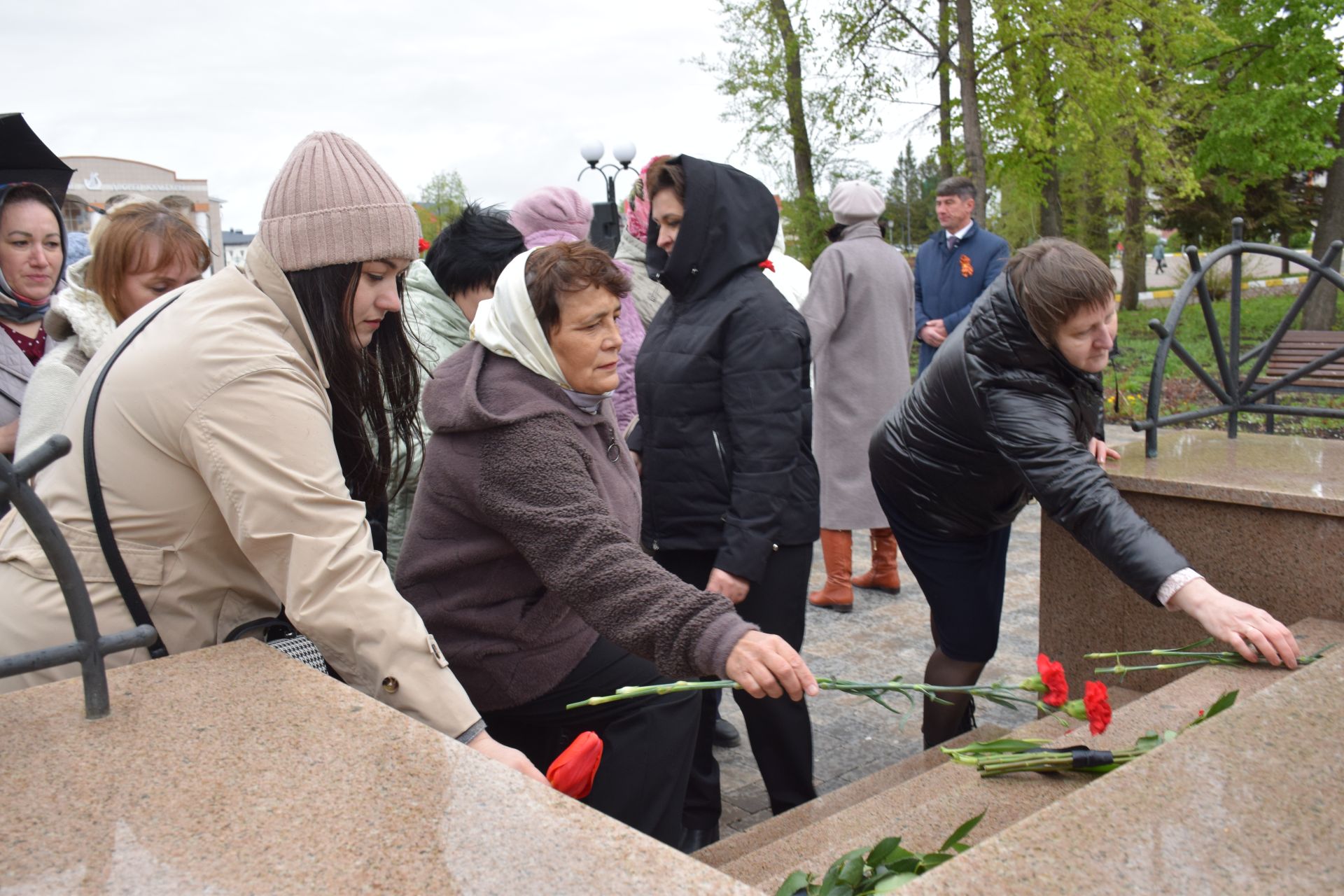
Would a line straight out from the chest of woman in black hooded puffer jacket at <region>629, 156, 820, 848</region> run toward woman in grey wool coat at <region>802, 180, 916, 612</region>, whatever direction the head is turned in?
no

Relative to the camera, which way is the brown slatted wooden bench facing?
toward the camera

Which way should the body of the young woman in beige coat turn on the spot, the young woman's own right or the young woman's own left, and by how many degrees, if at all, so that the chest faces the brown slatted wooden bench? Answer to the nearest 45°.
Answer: approximately 45° to the young woman's own left

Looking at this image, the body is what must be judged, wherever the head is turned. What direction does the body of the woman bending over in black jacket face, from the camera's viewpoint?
to the viewer's right

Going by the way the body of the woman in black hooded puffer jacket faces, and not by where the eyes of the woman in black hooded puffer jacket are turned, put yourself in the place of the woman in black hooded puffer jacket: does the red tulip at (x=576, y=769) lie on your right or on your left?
on your left

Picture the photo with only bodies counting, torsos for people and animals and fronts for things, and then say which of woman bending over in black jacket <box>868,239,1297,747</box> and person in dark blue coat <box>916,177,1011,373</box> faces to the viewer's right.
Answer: the woman bending over in black jacket

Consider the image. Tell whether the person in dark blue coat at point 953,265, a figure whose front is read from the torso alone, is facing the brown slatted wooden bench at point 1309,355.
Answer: no

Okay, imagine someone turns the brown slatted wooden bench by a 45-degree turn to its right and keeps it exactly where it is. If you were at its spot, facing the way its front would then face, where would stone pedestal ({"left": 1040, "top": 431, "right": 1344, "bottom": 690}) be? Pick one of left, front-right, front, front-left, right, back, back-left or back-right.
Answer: front-left

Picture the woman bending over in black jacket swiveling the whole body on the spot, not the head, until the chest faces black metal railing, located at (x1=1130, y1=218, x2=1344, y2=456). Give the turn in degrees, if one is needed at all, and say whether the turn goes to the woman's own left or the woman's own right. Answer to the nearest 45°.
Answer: approximately 45° to the woman's own left

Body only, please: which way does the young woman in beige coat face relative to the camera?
to the viewer's right

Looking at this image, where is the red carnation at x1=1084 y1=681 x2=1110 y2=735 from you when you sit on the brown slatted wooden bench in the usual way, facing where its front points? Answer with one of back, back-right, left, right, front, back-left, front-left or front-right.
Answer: front

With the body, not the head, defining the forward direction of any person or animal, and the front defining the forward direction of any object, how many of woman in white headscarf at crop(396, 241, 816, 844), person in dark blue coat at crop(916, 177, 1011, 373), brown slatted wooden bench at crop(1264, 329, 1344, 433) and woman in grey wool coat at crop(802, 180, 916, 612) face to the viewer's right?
1

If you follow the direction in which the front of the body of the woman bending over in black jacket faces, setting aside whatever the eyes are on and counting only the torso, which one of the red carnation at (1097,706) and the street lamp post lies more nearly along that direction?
the red carnation

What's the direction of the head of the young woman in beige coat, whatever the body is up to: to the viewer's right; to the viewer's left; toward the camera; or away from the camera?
to the viewer's right

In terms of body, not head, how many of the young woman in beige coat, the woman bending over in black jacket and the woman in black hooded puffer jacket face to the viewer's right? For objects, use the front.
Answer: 2
